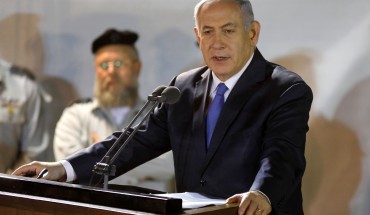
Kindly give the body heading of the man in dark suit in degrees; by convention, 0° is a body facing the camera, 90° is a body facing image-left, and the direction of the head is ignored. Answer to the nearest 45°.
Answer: approximately 45°

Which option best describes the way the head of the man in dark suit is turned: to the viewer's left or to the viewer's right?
to the viewer's left

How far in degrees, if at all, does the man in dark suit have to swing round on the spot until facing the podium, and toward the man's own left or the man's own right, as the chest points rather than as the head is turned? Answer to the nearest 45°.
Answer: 0° — they already face it
